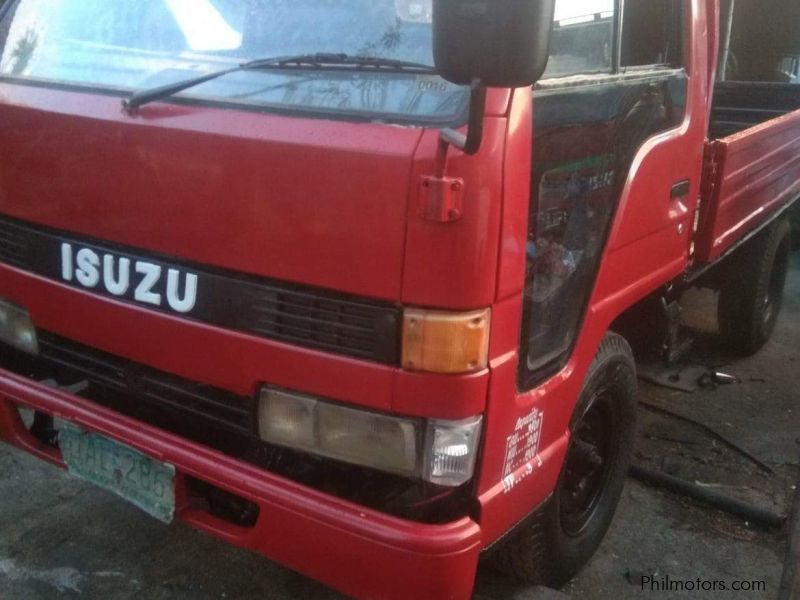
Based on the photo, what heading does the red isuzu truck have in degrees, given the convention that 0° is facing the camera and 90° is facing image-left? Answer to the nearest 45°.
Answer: approximately 45°

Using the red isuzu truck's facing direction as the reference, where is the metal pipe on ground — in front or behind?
behind
